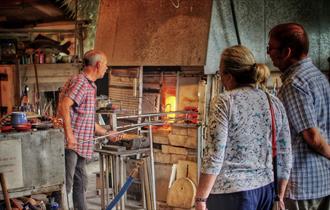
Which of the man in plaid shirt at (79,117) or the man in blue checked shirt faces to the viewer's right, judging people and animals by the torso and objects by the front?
the man in plaid shirt

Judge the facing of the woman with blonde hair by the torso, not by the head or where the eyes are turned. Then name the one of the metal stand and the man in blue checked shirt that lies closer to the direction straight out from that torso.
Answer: the metal stand

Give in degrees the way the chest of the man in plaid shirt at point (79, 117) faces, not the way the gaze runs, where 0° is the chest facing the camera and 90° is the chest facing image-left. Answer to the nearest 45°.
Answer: approximately 270°

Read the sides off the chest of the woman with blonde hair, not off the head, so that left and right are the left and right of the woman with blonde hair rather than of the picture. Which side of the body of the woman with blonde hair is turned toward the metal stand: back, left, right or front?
front

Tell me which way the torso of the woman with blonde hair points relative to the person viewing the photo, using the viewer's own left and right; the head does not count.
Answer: facing away from the viewer and to the left of the viewer

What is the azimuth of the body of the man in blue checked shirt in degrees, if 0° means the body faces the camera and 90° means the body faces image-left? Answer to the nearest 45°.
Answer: approximately 135°

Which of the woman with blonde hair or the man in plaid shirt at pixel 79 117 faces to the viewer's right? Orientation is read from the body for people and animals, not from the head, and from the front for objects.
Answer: the man in plaid shirt

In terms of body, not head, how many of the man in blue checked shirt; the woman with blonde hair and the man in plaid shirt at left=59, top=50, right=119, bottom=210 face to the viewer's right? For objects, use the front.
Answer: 1

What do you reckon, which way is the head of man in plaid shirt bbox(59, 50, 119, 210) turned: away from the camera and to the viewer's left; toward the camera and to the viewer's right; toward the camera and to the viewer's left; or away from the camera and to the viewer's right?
away from the camera and to the viewer's right

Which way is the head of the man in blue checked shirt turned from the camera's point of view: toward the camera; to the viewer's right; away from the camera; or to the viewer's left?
to the viewer's left

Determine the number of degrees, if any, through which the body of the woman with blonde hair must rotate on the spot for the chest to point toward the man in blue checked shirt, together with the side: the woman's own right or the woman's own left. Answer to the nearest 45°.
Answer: approximately 90° to the woman's own right

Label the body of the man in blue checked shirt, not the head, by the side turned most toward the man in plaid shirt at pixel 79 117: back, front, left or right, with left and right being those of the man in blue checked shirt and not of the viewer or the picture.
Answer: front
